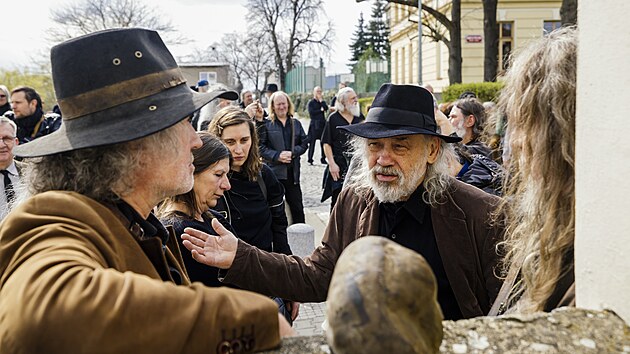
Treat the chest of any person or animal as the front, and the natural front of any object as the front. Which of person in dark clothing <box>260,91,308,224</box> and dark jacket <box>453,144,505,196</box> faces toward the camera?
person in dark clothing <box>260,91,308,224</box>

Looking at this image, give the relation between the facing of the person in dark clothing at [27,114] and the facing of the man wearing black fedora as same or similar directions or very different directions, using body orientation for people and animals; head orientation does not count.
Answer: same or similar directions

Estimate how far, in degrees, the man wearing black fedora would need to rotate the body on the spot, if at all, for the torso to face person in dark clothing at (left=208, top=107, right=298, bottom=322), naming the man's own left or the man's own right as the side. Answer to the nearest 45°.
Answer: approximately 90° to the man's own right

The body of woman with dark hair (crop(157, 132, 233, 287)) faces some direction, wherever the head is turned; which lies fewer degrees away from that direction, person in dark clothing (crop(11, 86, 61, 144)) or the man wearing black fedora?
the man wearing black fedora

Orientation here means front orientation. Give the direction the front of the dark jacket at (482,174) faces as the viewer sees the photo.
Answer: to the viewer's left

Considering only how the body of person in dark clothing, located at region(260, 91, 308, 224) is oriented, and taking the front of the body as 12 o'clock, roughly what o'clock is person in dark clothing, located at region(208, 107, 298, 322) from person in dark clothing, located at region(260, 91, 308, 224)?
person in dark clothing, located at region(208, 107, 298, 322) is roughly at 12 o'clock from person in dark clothing, located at region(260, 91, 308, 224).

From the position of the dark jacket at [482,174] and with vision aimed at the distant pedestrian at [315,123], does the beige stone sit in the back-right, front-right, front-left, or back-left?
back-left

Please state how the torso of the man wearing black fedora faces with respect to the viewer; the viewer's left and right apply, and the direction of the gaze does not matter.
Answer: facing the viewer and to the left of the viewer

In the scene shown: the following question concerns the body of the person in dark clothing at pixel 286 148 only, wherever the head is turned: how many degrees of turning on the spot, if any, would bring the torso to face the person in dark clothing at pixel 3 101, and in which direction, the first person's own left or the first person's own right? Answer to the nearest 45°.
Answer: approximately 90° to the first person's own right

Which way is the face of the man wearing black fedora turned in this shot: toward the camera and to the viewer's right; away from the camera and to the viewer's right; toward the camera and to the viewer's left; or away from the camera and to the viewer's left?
toward the camera and to the viewer's left

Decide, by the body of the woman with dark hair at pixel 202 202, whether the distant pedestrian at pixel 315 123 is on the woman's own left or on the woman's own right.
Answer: on the woman's own left

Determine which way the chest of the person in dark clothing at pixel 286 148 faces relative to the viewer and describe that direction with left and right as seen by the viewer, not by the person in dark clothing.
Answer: facing the viewer

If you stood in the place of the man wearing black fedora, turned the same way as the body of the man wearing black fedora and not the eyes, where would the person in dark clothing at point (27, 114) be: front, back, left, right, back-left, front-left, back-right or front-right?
right

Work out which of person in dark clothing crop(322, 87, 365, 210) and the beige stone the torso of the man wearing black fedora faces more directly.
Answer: the beige stone
